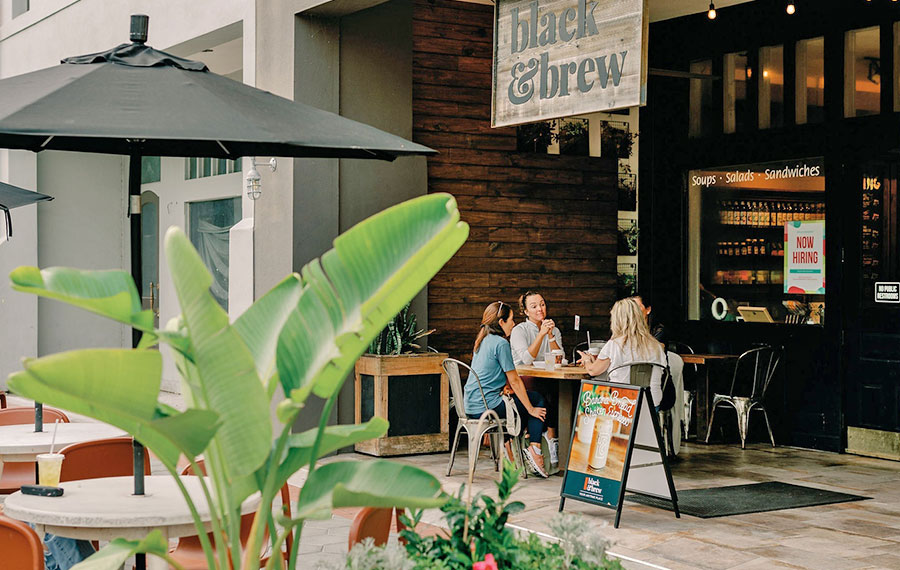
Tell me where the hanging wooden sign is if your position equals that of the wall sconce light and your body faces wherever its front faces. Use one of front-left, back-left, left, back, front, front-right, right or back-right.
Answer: left

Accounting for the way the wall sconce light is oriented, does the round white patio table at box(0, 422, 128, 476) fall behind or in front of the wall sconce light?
in front

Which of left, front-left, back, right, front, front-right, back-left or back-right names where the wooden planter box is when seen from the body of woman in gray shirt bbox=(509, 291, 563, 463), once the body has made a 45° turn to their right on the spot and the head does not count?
right

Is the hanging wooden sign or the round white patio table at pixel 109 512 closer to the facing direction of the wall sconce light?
the round white patio table

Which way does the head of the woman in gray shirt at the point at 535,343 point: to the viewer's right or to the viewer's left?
to the viewer's right

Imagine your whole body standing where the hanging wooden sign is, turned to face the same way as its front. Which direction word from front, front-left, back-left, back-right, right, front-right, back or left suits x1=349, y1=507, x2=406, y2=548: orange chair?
front-left

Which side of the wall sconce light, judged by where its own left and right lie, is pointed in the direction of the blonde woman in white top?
left

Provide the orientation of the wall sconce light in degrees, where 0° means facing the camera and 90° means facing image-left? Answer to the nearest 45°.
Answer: approximately 45°

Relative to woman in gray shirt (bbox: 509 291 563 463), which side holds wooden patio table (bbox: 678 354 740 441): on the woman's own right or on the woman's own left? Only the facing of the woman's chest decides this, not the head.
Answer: on the woman's own left

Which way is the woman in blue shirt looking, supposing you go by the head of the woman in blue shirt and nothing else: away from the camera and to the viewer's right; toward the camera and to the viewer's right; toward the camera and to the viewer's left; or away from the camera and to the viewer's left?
away from the camera and to the viewer's right

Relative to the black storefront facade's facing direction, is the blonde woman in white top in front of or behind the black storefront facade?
in front
